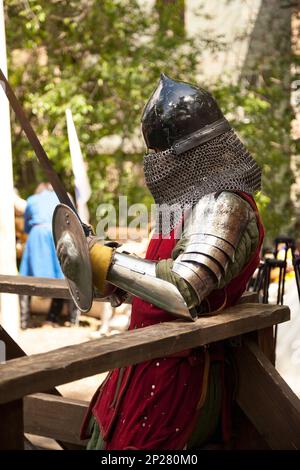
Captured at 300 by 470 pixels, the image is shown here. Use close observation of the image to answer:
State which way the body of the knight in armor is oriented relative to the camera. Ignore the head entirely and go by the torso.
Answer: to the viewer's left

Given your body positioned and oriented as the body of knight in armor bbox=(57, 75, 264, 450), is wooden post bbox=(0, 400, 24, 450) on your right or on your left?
on your left
